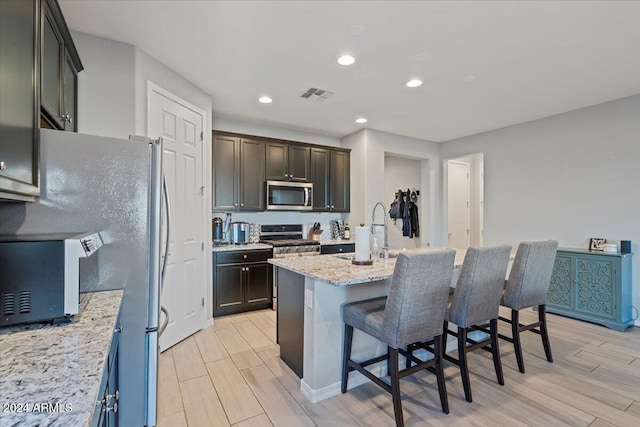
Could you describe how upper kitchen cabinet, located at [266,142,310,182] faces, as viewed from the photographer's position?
facing the viewer

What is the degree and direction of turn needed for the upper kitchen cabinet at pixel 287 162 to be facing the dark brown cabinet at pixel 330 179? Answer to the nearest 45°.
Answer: approximately 135° to its left

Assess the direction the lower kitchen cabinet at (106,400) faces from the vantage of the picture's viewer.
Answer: facing to the right of the viewer

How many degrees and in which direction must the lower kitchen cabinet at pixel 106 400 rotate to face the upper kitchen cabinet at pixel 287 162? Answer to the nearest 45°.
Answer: approximately 45° to its left

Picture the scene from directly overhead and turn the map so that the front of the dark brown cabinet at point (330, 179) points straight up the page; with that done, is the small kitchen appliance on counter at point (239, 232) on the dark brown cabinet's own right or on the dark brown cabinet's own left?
on the dark brown cabinet's own right

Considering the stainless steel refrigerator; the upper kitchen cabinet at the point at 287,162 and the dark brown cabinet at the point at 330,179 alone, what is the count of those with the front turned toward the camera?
2

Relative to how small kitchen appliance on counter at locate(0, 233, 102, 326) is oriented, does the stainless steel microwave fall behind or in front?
in front

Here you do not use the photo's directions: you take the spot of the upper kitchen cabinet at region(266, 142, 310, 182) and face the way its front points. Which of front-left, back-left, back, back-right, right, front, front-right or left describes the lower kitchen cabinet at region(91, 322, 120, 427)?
front

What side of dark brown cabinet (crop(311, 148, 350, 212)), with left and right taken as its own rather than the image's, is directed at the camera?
front

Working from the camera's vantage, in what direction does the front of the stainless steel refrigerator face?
facing to the right of the viewer

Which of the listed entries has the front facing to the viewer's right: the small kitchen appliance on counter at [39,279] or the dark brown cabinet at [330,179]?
the small kitchen appliance on counter

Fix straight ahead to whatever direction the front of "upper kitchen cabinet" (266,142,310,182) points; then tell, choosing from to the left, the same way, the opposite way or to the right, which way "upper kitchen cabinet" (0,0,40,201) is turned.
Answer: to the left

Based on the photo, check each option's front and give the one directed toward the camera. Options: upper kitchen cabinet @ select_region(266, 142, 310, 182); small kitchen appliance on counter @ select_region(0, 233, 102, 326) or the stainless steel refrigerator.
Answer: the upper kitchen cabinet

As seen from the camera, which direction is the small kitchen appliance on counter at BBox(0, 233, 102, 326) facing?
to the viewer's right
